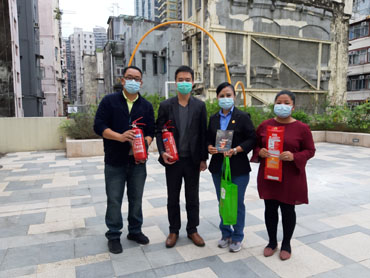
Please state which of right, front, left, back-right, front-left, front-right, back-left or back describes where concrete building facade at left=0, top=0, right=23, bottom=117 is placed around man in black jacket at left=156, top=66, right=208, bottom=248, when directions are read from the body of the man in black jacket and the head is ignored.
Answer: back-right

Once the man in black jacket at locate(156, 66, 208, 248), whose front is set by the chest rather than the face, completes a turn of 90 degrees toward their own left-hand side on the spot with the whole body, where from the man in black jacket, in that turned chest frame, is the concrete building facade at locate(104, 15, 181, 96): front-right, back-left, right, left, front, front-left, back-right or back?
left

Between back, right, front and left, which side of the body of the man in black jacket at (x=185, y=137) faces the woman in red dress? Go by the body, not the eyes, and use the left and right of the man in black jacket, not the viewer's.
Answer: left

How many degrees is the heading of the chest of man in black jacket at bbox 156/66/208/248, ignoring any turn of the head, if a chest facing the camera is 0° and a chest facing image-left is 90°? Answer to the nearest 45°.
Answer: approximately 0°

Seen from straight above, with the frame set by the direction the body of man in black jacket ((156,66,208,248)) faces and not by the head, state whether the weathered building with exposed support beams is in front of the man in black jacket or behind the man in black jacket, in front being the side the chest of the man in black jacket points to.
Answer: behind

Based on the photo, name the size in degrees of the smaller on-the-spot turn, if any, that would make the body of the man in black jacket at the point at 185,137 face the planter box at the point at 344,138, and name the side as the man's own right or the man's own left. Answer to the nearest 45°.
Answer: approximately 135° to the man's own left

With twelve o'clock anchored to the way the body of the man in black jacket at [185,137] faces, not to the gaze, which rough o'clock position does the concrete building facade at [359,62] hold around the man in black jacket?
The concrete building facade is roughly at 7 o'clock from the man in black jacket.

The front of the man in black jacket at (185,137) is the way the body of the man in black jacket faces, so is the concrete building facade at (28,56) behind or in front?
behind

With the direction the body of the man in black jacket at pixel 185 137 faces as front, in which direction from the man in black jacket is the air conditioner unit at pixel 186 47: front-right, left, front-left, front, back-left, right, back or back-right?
back

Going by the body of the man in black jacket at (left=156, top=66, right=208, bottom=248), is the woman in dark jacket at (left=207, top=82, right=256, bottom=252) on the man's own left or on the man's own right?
on the man's own left

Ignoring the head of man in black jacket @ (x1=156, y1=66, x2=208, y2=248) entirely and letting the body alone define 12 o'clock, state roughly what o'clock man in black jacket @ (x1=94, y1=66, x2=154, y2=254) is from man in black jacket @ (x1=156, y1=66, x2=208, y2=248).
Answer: man in black jacket @ (x1=94, y1=66, x2=154, y2=254) is roughly at 3 o'clock from man in black jacket @ (x1=156, y1=66, x2=208, y2=248).

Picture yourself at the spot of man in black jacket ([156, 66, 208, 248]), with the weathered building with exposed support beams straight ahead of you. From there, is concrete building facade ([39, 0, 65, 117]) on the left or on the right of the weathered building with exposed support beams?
left
